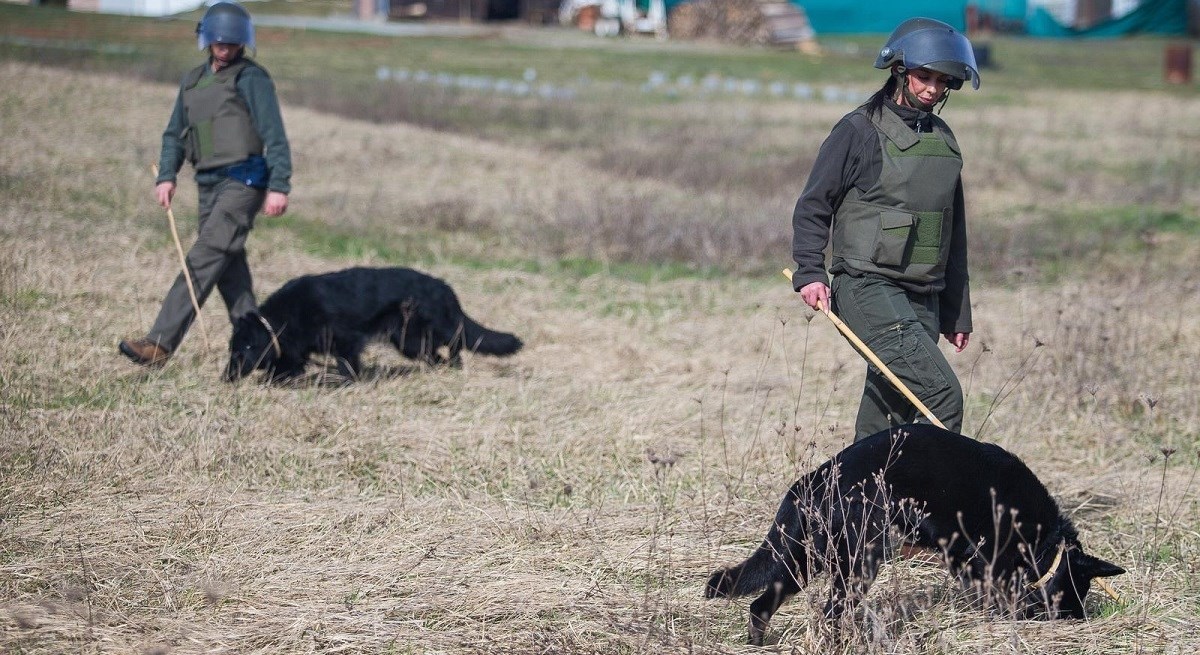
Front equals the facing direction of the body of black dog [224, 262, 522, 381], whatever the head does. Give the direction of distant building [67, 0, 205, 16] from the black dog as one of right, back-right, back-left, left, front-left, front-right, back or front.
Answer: right

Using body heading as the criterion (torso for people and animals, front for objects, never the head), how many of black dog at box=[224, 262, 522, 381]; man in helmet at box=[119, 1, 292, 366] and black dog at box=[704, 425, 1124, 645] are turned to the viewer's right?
1

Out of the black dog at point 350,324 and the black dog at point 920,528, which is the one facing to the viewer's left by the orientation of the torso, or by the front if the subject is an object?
the black dog at point 350,324

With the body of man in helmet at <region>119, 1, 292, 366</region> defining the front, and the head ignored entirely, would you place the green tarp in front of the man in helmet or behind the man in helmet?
behind

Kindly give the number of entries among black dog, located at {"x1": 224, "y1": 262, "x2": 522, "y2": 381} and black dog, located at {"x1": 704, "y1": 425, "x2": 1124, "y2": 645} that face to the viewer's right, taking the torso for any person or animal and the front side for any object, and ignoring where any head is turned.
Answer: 1

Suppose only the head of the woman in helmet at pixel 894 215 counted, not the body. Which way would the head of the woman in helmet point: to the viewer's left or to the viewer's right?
to the viewer's right

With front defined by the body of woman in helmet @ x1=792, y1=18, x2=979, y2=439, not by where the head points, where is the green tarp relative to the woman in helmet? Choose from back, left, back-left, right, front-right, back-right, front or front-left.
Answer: back-left

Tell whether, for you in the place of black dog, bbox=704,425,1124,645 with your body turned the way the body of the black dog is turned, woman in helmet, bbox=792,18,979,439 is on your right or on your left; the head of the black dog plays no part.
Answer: on your left

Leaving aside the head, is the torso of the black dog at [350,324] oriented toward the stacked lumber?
no

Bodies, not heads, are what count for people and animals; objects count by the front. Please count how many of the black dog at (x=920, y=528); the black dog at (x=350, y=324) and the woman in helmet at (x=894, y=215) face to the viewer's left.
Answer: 1

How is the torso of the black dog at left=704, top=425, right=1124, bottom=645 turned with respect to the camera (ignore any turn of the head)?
to the viewer's right

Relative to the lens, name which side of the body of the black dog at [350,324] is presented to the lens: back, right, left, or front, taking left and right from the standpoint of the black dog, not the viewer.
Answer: left

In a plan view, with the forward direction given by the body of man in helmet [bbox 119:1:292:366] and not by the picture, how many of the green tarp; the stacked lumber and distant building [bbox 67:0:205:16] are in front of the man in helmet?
0

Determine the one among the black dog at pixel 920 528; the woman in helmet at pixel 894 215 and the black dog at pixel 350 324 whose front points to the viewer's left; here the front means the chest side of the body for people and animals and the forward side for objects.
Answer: the black dog at pixel 350 324

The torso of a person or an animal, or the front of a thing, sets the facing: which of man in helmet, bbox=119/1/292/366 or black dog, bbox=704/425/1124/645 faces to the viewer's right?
the black dog

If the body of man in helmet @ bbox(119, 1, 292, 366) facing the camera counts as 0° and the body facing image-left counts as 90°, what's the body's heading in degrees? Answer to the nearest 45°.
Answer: approximately 45°
